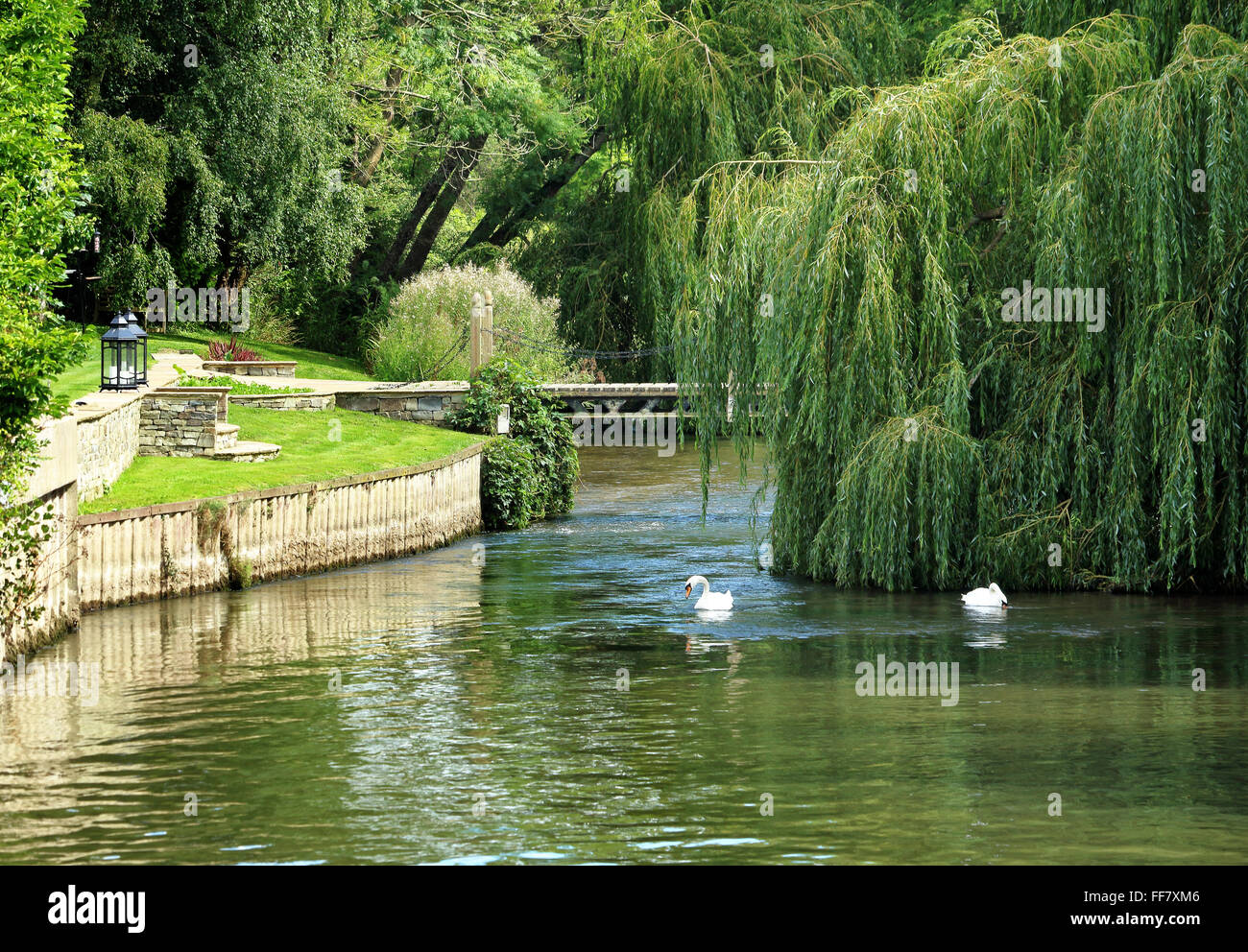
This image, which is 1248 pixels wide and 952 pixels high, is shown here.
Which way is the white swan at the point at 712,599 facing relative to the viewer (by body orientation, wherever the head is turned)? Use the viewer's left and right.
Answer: facing to the left of the viewer

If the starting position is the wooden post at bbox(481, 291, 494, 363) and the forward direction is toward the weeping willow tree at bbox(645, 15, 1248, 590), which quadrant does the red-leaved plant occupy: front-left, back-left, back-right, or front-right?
back-right

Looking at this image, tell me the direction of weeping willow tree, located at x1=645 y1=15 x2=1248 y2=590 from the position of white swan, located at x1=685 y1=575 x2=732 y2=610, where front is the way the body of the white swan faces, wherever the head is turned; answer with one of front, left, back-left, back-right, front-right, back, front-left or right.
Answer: back

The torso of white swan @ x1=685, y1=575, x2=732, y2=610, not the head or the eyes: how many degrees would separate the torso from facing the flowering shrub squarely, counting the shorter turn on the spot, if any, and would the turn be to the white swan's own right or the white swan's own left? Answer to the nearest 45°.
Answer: approximately 90° to the white swan's own right

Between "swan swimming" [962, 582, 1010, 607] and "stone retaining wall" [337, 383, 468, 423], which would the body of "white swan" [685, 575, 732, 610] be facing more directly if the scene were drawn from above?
the stone retaining wall
